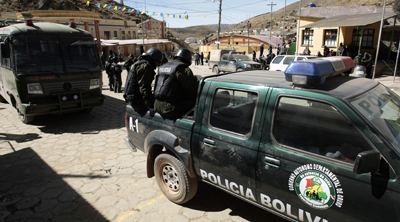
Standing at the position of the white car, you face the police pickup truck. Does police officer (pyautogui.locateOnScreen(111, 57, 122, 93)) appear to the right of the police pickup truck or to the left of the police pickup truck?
right

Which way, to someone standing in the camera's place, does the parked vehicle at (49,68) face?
facing the viewer and to the right of the viewer

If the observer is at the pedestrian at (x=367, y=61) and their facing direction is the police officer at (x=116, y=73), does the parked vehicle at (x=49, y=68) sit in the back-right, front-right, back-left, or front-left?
front-left

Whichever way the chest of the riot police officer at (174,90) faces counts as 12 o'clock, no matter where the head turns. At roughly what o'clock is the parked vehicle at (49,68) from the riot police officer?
The parked vehicle is roughly at 9 o'clock from the riot police officer.

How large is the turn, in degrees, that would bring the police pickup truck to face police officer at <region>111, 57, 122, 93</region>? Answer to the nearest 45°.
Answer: approximately 180°

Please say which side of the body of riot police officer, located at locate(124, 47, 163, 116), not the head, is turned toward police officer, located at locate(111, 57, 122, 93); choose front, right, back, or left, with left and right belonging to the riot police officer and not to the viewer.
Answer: left

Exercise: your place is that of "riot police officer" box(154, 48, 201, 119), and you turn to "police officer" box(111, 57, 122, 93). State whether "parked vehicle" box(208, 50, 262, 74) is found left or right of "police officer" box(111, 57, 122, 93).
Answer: right

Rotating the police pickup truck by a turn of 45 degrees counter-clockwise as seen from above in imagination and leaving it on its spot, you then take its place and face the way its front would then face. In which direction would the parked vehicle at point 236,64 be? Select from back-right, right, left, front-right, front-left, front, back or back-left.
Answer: left

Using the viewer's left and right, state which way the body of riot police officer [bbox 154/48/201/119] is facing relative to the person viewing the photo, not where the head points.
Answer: facing away from the viewer and to the right of the viewer

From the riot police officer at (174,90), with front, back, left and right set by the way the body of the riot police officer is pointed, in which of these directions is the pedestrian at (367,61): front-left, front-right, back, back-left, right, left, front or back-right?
front

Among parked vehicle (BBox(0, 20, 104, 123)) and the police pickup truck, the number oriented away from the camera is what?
0

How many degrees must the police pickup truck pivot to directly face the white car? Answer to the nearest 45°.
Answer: approximately 135° to its left

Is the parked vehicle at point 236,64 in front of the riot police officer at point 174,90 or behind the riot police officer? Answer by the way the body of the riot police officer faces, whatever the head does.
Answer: in front
